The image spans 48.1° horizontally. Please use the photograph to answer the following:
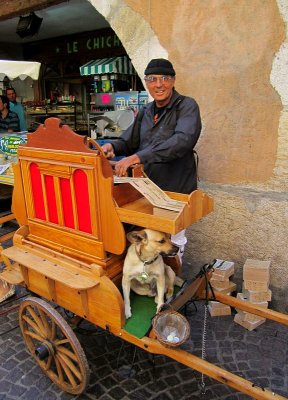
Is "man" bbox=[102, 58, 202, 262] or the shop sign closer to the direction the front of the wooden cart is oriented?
the man

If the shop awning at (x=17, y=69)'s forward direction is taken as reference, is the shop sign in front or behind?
behind

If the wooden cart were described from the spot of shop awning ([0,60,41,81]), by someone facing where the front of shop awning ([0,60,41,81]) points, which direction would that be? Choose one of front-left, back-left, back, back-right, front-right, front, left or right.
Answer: front

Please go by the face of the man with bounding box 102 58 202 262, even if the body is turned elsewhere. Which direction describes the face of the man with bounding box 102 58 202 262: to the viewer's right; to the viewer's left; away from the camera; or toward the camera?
toward the camera

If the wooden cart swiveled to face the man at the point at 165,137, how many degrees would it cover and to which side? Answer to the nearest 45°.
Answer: approximately 90° to its left

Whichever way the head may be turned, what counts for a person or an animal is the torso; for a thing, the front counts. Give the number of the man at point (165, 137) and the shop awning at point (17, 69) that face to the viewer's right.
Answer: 0

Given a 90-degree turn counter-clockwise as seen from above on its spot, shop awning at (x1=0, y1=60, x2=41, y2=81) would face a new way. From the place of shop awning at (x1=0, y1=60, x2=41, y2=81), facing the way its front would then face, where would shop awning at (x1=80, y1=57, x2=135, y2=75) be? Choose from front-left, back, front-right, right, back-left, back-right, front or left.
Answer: front-left

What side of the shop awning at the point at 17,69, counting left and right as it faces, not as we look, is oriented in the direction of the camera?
front

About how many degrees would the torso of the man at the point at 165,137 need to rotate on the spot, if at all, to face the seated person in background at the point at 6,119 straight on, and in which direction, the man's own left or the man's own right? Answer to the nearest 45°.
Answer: approximately 90° to the man's own right

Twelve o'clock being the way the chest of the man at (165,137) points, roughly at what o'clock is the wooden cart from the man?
The wooden cart is roughly at 12 o'clock from the man.

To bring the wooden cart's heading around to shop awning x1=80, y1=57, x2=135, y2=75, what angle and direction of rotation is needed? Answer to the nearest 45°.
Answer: approximately 135° to its left

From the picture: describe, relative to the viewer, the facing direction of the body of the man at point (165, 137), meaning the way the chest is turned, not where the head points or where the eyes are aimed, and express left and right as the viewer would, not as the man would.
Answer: facing the viewer and to the left of the viewer

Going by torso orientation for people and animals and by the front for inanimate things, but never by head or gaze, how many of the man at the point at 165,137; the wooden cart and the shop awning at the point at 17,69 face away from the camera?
0
